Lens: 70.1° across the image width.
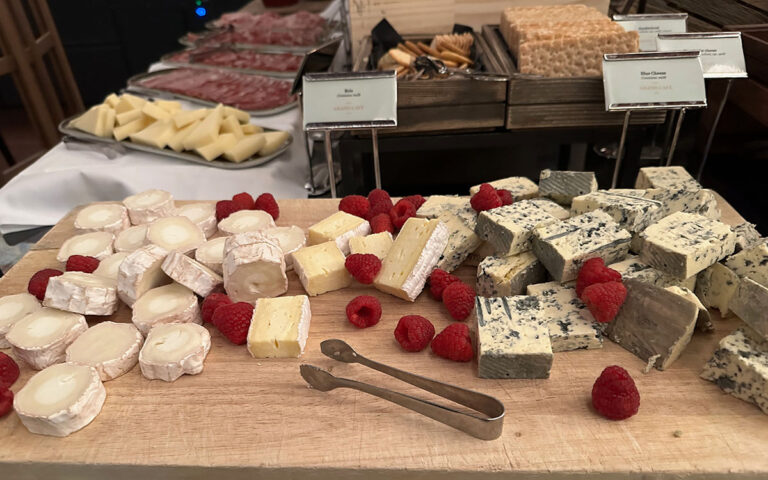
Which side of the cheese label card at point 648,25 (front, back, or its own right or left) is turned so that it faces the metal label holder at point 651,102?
front

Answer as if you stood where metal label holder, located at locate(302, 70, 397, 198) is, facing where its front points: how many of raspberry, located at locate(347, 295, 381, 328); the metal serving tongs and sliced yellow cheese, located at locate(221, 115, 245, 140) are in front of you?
2

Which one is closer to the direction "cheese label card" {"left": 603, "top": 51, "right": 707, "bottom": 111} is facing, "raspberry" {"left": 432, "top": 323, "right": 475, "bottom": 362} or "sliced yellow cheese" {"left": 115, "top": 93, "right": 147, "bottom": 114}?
the raspberry

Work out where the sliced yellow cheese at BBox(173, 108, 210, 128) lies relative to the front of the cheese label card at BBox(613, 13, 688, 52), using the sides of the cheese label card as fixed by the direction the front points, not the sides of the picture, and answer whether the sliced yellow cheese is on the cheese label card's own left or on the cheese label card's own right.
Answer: on the cheese label card's own right

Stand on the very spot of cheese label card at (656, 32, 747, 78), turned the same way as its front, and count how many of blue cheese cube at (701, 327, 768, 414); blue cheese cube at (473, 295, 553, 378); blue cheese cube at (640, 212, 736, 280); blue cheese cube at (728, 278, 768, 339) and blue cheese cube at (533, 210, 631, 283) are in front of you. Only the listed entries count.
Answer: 5

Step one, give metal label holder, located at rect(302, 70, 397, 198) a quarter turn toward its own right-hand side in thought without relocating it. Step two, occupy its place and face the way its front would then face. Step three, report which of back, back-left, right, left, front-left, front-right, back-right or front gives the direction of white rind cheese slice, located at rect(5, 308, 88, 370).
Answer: front-left

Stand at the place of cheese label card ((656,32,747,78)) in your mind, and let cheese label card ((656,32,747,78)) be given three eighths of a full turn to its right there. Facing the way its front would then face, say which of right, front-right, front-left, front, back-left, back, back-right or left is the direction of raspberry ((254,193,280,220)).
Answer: left

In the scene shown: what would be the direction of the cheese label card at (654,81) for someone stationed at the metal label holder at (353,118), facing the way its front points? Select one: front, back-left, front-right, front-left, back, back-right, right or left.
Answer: left

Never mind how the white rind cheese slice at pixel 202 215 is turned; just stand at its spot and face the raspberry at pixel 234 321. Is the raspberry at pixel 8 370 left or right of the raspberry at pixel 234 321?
right

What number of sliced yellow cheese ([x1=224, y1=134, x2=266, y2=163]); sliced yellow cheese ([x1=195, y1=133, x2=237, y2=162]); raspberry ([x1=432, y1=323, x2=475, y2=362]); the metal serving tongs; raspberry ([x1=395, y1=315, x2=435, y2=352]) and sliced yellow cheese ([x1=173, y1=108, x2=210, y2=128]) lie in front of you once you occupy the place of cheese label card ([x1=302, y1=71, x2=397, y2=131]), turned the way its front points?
3

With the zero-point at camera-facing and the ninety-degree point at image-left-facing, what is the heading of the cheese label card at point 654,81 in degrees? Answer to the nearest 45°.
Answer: approximately 0°

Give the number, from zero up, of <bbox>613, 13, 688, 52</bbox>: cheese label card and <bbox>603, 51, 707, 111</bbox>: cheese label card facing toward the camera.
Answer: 2

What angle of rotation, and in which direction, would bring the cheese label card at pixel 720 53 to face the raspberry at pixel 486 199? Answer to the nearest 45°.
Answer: approximately 45° to its right
